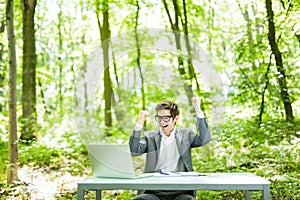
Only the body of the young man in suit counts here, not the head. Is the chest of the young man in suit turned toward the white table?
yes

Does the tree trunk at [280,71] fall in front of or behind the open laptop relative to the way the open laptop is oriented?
in front

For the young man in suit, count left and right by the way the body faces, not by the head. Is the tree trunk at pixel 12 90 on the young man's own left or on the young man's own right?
on the young man's own right

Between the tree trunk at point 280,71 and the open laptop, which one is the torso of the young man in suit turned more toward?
the open laptop

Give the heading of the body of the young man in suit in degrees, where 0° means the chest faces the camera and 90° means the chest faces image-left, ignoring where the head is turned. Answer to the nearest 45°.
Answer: approximately 0°

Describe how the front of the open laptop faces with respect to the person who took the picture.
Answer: facing away from the viewer and to the right of the viewer

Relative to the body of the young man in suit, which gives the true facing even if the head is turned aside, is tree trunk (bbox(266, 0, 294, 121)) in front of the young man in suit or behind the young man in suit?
behind

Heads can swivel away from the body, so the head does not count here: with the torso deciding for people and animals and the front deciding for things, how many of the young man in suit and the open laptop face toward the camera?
1

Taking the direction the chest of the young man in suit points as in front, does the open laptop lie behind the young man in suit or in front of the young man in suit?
in front

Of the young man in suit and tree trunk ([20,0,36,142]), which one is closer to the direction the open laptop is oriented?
the young man in suit

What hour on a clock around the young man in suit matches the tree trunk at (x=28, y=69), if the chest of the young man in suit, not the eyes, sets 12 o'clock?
The tree trunk is roughly at 5 o'clock from the young man in suit.
